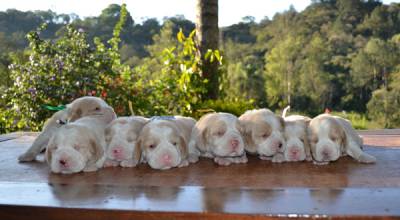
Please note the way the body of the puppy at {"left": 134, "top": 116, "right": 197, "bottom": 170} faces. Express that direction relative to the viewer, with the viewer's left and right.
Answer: facing the viewer

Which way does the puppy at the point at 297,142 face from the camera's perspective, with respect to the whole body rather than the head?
toward the camera

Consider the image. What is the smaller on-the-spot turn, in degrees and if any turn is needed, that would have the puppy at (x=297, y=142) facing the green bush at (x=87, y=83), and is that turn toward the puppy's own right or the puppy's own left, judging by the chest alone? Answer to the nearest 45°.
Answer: approximately 135° to the puppy's own right

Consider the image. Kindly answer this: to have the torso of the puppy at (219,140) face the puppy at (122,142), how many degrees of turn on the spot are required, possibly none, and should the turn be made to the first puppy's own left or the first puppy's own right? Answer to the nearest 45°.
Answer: approximately 135° to the first puppy's own right

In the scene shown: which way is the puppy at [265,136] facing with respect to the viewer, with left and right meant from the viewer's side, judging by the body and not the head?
facing the viewer and to the right of the viewer

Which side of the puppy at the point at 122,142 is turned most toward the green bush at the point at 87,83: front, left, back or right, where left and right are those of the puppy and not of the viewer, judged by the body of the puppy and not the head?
back

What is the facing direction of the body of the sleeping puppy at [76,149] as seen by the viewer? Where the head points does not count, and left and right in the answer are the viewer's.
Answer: facing the viewer and to the left of the viewer

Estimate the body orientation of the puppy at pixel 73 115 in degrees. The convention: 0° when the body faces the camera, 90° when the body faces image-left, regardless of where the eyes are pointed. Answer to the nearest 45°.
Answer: approximately 270°

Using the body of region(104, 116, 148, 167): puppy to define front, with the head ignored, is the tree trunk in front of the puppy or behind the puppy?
behind
